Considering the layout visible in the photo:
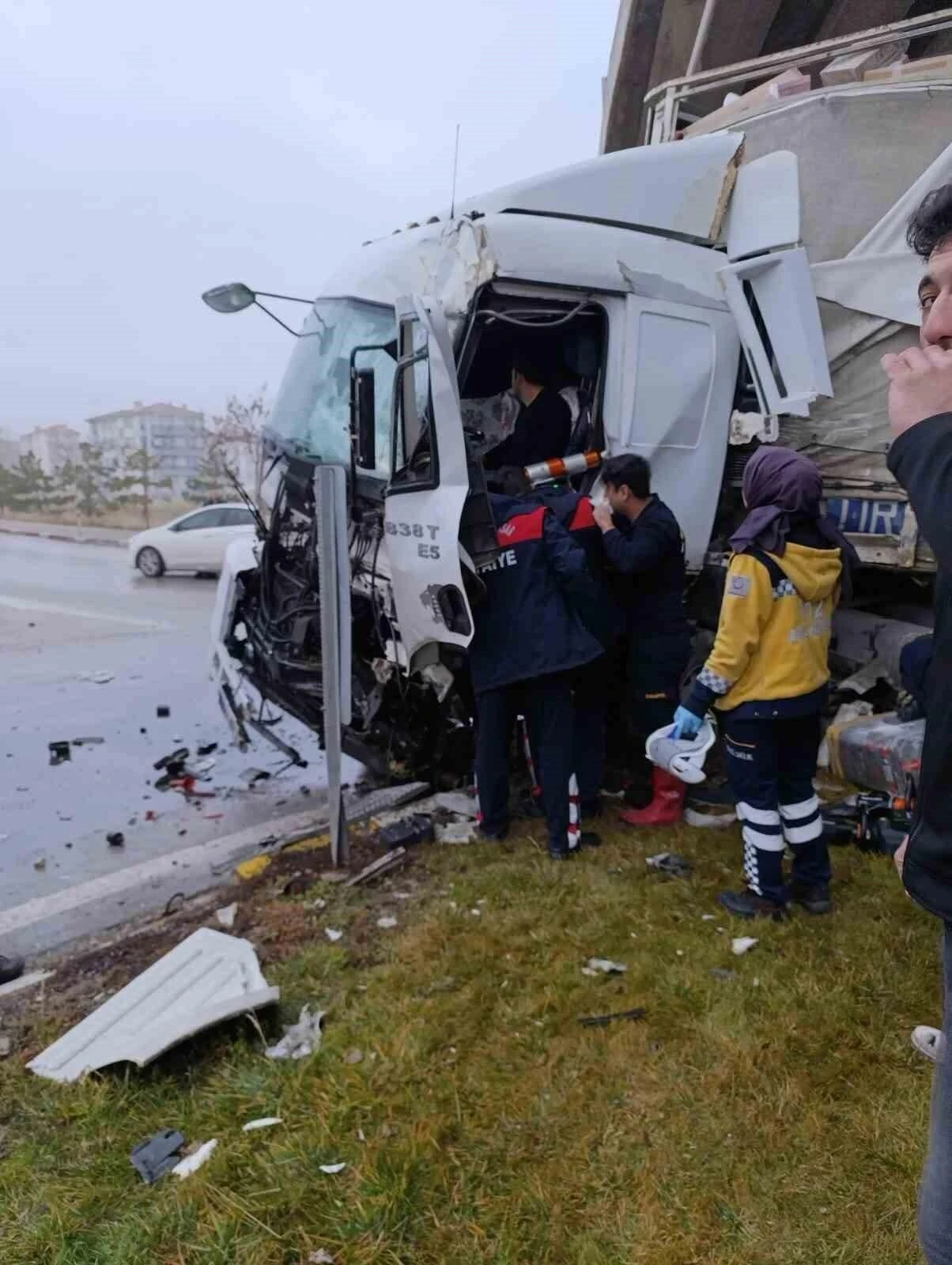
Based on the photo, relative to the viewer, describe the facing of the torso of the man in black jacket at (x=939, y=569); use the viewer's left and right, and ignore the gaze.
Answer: facing the viewer and to the left of the viewer

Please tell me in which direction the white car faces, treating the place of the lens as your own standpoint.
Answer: facing to the left of the viewer

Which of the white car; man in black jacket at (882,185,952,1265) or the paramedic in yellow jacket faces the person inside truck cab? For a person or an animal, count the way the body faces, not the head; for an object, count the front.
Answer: the paramedic in yellow jacket

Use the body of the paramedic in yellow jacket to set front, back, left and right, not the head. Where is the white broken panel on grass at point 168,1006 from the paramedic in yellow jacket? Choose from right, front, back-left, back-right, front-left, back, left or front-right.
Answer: left

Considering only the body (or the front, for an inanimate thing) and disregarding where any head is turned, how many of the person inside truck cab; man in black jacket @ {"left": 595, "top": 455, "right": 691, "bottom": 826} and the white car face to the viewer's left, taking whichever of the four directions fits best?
3

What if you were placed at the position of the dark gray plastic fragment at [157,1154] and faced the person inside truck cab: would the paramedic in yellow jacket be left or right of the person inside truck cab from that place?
right

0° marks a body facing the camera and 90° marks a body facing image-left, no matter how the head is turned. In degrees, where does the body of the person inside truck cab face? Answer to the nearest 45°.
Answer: approximately 90°

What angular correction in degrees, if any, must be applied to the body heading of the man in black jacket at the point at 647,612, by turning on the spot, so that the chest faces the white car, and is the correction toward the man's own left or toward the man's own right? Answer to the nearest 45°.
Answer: approximately 45° to the man's own right

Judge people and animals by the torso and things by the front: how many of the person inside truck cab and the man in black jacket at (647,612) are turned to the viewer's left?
2

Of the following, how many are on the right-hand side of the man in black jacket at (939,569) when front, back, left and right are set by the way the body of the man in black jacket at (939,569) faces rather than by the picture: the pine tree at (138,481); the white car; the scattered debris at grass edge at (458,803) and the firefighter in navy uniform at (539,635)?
4

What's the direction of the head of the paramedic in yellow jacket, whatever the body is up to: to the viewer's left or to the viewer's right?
to the viewer's left

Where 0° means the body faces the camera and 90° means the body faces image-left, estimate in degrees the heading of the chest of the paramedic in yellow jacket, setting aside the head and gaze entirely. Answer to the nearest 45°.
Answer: approximately 135°

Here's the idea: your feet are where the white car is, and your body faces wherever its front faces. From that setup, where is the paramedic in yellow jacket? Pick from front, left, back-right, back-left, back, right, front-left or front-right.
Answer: left
